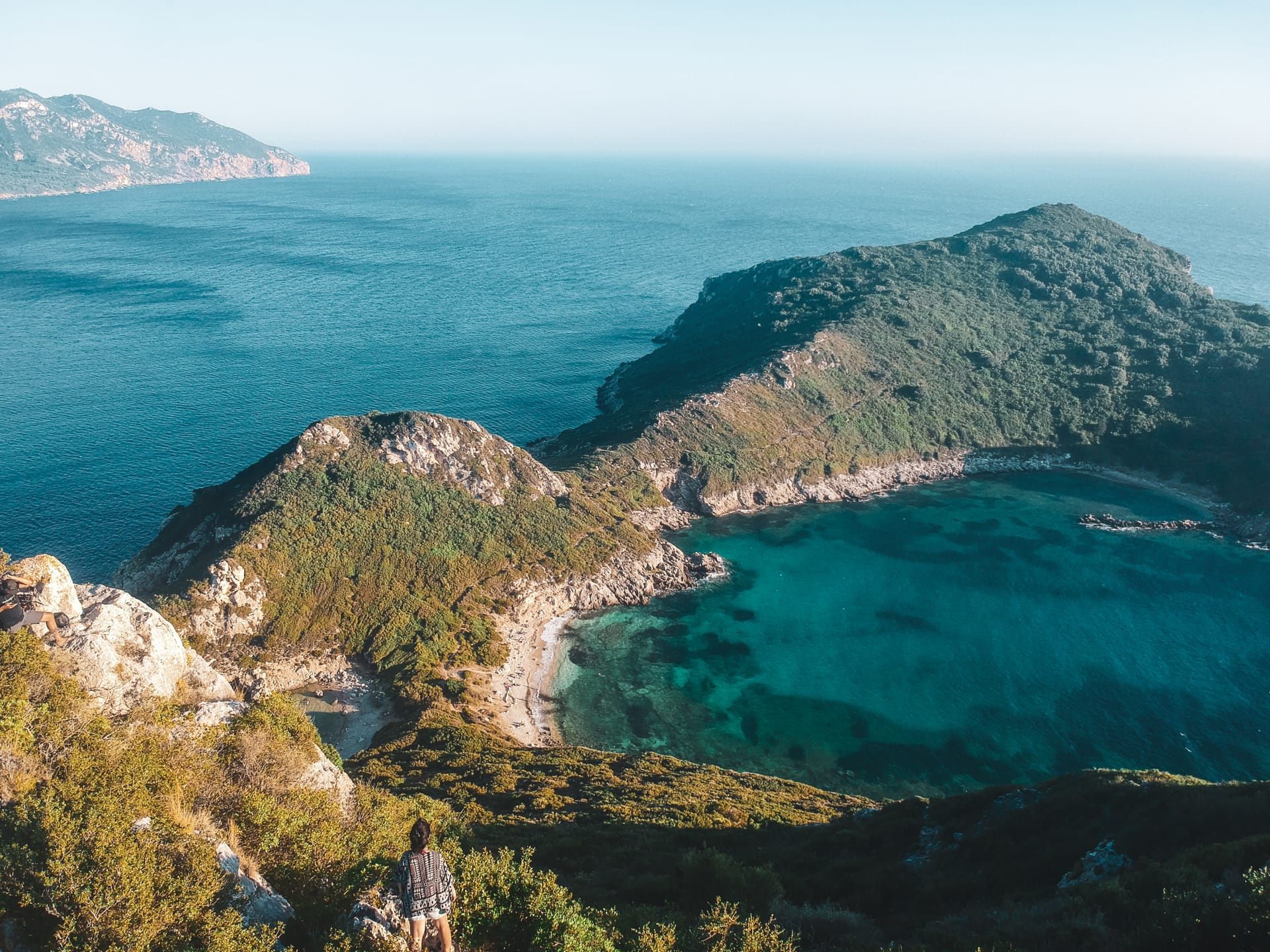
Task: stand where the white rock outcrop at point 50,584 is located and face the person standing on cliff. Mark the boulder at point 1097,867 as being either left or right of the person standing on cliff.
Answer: left

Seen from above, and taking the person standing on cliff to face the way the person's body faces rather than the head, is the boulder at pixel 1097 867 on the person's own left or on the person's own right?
on the person's own right

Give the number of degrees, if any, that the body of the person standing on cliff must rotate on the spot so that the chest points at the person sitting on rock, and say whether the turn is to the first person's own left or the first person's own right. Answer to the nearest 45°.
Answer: approximately 45° to the first person's own left

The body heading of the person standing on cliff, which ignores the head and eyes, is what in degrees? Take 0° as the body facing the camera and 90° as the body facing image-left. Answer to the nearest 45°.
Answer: approximately 180°

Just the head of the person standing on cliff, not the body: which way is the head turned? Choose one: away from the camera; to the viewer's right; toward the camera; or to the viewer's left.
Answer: away from the camera
